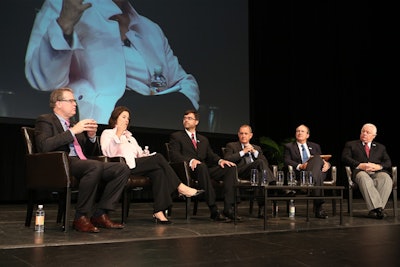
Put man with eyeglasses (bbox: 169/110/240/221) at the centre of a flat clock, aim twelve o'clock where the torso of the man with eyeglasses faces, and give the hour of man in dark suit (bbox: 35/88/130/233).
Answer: The man in dark suit is roughly at 3 o'clock from the man with eyeglasses.

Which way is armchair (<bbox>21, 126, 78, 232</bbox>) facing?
to the viewer's right

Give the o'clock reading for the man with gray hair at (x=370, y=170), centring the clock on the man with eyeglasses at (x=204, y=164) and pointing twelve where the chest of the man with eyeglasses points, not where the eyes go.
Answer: The man with gray hair is roughly at 10 o'clock from the man with eyeglasses.

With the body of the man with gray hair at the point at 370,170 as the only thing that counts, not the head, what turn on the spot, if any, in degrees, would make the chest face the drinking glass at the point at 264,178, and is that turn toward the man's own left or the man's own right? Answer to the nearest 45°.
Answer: approximately 45° to the man's own right

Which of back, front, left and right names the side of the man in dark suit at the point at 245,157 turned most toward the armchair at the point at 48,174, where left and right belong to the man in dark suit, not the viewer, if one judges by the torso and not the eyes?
right

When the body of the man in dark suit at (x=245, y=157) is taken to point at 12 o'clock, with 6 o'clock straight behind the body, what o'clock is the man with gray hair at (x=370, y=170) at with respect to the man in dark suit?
The man with gray hair is roughly at 10 o'clock from the man in dark suit.

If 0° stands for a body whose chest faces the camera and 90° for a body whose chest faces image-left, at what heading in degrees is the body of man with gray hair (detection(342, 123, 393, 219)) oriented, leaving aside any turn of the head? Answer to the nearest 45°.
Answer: approximately 0°

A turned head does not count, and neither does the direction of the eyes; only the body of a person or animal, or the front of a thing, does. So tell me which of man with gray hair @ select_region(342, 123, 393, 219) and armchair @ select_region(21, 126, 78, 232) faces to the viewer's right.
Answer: the armchair
